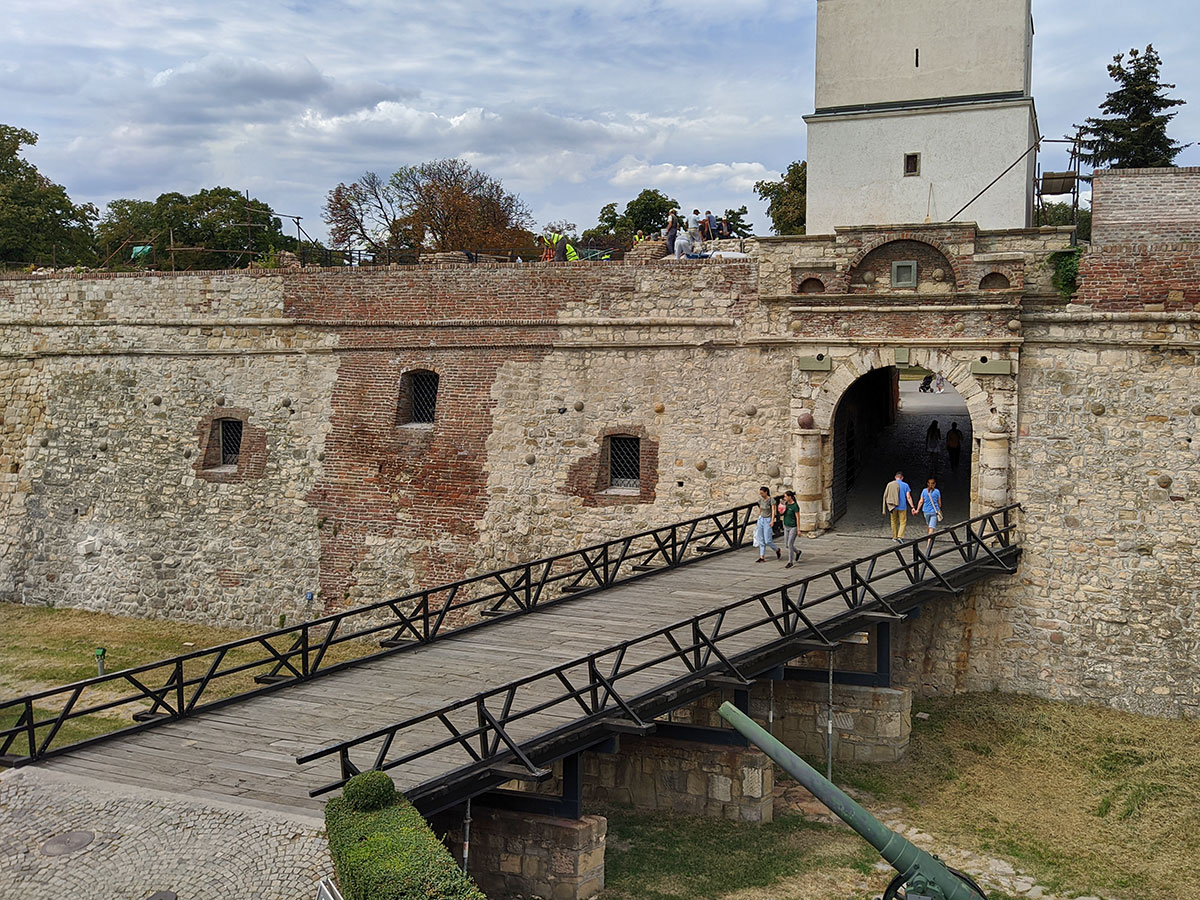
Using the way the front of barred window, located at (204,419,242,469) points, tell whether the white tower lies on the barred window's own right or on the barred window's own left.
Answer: on the barred window's own left

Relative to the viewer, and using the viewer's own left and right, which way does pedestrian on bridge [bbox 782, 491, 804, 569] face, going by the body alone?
facing the viewer and to the left of the viewer

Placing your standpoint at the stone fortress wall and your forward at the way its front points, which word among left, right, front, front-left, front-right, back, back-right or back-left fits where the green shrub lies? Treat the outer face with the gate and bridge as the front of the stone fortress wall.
front

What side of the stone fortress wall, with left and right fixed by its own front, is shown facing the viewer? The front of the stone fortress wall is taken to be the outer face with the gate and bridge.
front

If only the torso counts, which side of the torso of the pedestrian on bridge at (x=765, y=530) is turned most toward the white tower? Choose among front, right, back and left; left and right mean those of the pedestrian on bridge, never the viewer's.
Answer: back

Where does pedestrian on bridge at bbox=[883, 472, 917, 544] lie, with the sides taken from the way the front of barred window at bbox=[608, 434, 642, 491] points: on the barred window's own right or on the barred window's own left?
on the barred window's own left

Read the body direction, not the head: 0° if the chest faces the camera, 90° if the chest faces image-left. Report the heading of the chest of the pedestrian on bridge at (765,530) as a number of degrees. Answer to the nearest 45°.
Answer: approximately 45°

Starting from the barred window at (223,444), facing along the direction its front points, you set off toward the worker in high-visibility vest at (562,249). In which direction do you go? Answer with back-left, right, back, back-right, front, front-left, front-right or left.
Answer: left

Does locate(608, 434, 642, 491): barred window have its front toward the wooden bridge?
yes
